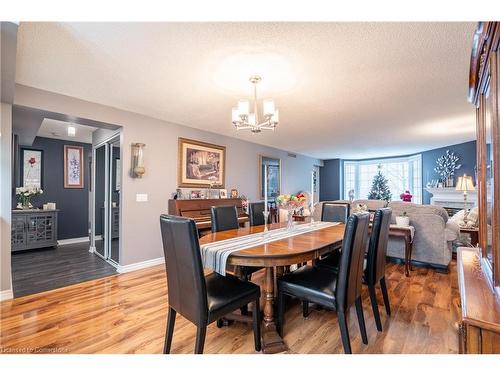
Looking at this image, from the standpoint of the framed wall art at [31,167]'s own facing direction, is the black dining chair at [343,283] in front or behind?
in front

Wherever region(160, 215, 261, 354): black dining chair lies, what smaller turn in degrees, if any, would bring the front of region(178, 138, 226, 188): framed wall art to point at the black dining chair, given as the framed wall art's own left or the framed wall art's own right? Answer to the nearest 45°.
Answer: approximately 45° to the framed wall art's own right

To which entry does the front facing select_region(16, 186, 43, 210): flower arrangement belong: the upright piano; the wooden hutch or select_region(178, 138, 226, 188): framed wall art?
the wooden hutch

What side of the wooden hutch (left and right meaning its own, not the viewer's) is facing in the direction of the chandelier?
front

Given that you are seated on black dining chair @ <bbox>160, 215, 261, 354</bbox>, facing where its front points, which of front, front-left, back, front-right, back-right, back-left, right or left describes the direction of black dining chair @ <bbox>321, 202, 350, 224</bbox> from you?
front

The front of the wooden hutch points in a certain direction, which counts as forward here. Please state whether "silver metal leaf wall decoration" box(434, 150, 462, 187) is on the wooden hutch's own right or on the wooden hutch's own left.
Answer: on the wooden hutch's own right

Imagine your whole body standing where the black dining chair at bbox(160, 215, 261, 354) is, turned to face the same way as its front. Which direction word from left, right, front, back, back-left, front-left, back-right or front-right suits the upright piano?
front-left

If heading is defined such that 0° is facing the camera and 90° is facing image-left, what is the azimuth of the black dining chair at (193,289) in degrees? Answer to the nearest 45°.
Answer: approximately 225°

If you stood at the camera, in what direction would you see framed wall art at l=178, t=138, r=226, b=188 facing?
facing the viewer and to the right of the viewer

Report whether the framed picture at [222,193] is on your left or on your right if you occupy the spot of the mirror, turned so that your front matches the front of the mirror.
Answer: on your right

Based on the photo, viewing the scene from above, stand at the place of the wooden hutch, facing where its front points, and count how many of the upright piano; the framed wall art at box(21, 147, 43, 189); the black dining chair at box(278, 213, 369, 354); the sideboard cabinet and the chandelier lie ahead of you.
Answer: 5

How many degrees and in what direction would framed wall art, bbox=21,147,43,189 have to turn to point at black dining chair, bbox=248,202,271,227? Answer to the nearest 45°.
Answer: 0° — it already faces it

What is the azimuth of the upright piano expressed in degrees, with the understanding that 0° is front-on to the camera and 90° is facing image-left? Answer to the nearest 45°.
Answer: approximately 315°

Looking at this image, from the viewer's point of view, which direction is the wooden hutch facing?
to the viewer's left

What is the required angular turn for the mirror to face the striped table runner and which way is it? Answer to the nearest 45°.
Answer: approximately 45° to its right

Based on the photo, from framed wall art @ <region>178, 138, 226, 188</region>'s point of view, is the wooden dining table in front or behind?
in front

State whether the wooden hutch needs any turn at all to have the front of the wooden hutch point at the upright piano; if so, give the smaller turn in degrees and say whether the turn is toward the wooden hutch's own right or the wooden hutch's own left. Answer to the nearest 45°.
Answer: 0° — it already faces it
